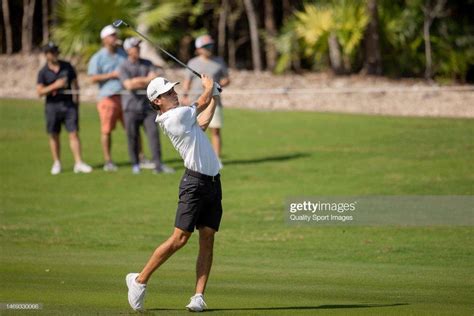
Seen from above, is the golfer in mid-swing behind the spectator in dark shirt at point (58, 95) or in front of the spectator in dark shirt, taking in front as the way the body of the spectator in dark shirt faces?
in front

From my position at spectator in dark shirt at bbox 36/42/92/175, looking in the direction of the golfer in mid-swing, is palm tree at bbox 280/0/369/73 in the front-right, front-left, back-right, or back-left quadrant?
back-left

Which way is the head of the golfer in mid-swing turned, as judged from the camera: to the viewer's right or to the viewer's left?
to the viewer's right

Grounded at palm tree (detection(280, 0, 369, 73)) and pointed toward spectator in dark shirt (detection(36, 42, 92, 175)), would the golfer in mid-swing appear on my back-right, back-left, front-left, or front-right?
front-left

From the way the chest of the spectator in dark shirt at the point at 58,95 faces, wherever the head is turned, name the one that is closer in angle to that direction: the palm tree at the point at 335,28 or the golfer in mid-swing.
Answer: the golfer in mid-swing

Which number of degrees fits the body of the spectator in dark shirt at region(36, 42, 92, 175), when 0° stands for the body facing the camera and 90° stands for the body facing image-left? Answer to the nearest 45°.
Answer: approximately 0°

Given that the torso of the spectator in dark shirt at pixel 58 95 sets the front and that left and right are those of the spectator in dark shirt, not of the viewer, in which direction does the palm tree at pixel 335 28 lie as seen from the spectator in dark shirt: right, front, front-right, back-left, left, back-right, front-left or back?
back-left
